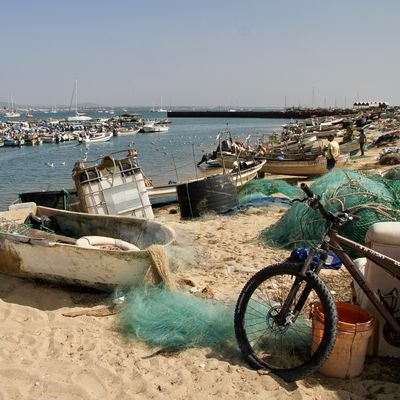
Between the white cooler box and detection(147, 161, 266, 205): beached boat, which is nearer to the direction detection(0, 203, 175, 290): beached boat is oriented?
the white cooler box

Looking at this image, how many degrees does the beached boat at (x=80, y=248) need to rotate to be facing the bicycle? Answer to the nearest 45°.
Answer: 0° — it already faces it

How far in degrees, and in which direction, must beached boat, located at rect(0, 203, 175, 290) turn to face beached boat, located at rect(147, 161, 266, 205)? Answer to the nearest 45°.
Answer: approximately 90° to its left

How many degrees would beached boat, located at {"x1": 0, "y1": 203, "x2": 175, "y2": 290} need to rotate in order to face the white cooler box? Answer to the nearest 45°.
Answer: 0° — it already faces it

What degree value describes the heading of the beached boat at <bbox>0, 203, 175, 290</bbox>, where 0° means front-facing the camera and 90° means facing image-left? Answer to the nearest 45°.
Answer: approximately 315°

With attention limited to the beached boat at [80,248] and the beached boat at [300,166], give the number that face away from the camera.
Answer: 0

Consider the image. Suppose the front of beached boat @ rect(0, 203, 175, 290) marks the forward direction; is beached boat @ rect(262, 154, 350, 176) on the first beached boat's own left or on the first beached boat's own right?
on the first beached boat's own left

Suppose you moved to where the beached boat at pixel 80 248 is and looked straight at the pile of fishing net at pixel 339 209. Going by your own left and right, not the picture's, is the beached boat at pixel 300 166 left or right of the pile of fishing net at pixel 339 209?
left
